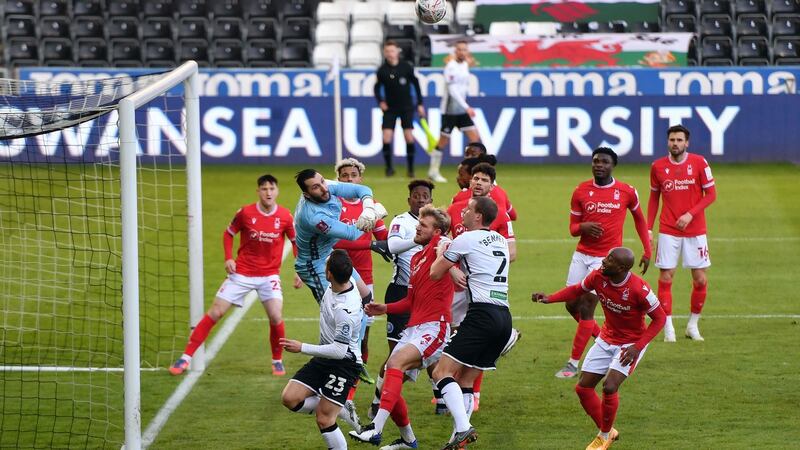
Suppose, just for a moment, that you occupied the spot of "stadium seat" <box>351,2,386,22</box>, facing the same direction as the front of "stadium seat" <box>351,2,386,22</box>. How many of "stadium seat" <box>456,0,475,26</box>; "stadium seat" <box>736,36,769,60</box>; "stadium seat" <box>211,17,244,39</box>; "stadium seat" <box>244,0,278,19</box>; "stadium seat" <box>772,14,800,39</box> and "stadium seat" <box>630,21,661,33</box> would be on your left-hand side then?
4

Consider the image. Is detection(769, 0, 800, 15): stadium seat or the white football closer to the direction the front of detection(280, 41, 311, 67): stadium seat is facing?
the white football

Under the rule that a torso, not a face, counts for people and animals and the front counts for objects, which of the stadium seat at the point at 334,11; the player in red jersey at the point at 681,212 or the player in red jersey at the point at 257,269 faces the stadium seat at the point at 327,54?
the stadium seat at the point at 334,11

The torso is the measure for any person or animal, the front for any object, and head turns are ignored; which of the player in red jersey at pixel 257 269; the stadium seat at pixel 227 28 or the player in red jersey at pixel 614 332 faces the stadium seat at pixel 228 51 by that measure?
the stadium seat at pixel 227 28

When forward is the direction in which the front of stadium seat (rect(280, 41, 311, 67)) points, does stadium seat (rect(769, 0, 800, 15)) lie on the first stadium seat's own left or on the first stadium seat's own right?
on the first stadium seat's own left

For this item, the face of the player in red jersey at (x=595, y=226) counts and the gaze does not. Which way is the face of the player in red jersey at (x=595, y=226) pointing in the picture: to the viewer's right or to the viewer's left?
to the viewer's left

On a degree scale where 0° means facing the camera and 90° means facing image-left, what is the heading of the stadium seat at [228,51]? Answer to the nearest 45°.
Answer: approximately 0°

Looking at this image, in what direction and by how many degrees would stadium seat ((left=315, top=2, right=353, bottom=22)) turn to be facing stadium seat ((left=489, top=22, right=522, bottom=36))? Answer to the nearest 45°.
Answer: approximately 45° to its left

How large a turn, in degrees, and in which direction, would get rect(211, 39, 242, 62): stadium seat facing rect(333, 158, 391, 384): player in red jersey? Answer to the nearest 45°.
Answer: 0° — it already faces them

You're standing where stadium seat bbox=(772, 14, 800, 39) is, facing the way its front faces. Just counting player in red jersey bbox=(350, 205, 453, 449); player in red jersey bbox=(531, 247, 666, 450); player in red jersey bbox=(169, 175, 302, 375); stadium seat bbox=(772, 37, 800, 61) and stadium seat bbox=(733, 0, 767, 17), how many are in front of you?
4
